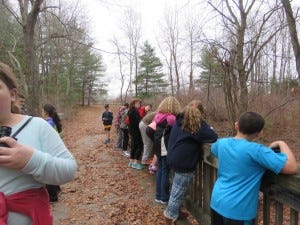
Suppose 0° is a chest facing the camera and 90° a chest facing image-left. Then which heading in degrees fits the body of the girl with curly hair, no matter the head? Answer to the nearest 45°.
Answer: approximately 225°

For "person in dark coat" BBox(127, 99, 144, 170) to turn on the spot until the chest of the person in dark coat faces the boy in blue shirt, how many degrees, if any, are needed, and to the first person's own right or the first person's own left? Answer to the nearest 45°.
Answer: approximately 90° to the first person's own right

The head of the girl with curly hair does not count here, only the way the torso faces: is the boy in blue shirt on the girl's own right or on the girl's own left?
on the girl's own right

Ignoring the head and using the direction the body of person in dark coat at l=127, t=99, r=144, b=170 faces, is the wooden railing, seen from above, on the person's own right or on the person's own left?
on the person's own right

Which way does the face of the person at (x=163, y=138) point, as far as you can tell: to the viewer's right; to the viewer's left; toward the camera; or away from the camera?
away from the camera

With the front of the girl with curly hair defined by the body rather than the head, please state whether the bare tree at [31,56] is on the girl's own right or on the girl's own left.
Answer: on the girl's own left
